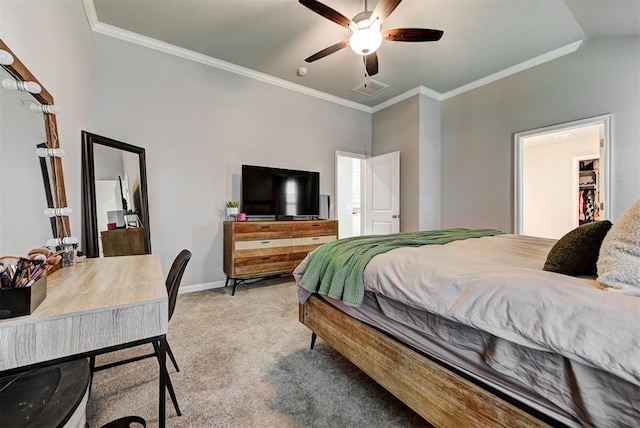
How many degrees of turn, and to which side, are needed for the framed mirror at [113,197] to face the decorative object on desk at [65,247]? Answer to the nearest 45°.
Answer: approximately 45° to its right

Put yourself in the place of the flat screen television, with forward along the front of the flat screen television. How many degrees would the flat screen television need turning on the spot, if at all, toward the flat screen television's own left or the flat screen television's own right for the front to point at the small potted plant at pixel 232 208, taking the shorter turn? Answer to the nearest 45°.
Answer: approximately 90° to the flat screen television's own right

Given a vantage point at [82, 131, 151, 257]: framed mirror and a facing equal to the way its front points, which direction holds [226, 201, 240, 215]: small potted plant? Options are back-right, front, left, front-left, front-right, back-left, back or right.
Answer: front-left

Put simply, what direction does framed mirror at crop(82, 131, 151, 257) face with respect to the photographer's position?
facing the viewer and to the right of the viewer

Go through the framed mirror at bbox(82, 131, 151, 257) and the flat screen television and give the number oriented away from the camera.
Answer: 0

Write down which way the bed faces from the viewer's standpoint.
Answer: facing away from the viewer and to the left of the viewer

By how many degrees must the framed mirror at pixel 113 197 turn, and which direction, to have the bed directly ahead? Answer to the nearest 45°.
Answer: approximately 45° to its right

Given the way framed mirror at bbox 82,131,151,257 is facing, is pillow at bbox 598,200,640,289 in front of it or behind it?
in front

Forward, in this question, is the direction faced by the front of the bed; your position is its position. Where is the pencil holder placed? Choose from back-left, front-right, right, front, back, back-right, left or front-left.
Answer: left

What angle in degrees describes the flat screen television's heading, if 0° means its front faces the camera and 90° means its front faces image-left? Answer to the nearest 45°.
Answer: approximately 315°

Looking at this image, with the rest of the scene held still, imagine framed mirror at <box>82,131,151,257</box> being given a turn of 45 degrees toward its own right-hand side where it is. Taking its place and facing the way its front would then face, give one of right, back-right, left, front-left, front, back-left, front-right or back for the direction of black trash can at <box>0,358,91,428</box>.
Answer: front

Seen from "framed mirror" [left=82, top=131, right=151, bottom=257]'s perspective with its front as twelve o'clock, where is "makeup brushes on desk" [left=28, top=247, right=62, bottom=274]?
The makeup brushes on desk is roughly at 2 o'clock from the framed mirror.

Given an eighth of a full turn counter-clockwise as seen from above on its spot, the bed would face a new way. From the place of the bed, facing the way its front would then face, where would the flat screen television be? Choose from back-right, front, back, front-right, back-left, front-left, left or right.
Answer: front-right

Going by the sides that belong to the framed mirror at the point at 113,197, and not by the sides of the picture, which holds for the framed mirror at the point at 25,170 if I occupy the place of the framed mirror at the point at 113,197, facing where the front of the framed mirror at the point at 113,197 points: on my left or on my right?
on my right
